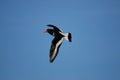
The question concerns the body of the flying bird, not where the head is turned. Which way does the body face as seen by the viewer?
to the viewer's left
